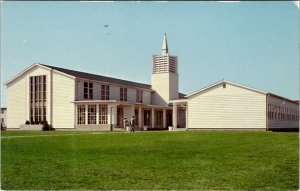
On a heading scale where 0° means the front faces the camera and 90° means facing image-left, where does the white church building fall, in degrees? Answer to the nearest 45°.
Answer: approximately 0°
